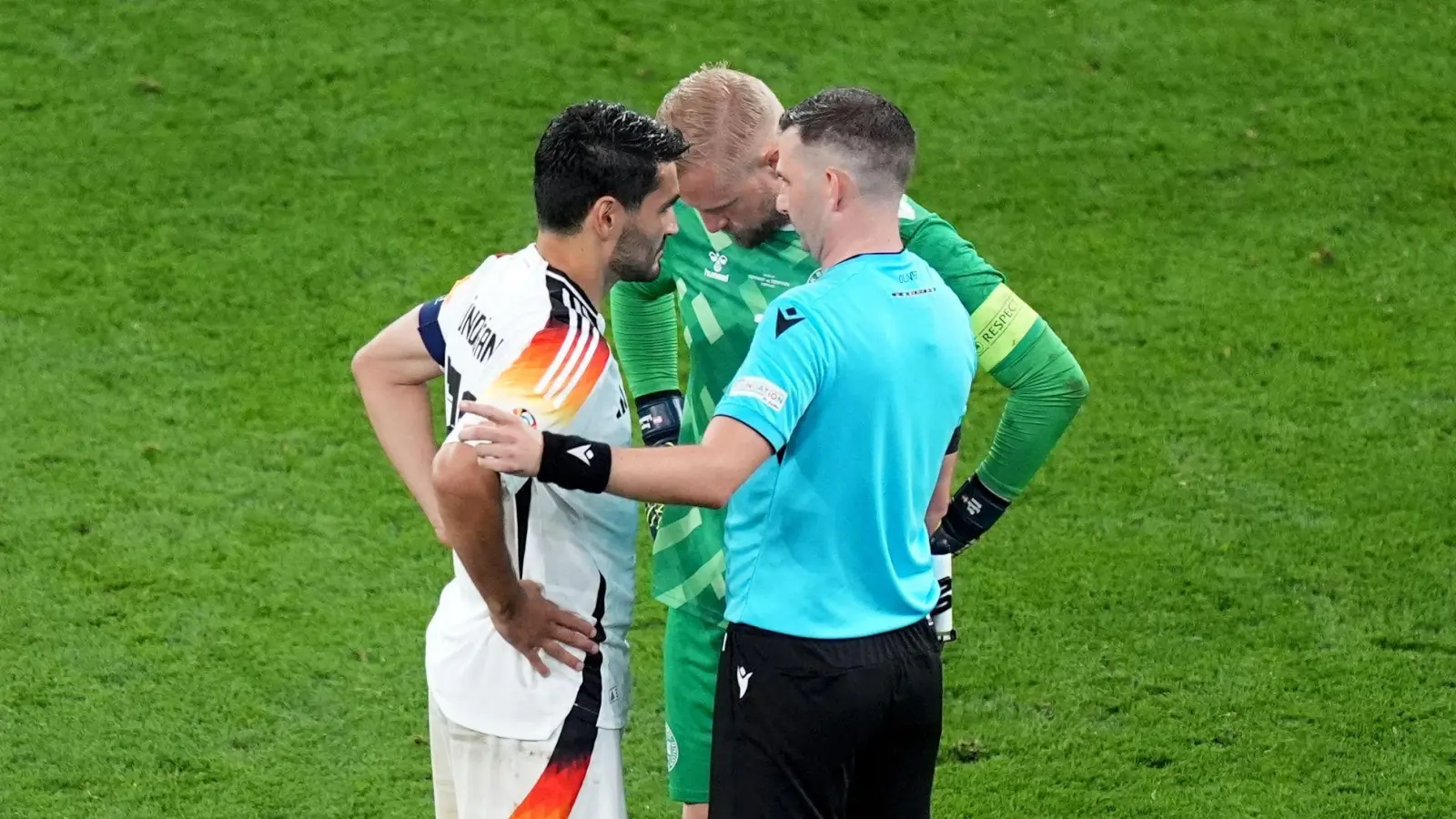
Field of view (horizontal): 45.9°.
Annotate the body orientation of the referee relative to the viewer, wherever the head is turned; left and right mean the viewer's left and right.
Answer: facing away from the viewer and to the left of the viewer

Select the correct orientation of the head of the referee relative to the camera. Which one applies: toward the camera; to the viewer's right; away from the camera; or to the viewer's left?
to the viewer's left

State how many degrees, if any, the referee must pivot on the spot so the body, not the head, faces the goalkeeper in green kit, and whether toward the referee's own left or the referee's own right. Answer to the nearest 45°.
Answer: approximately 45° to the referee's own right

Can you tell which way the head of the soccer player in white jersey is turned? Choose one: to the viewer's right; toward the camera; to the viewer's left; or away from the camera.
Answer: to the viewer's right
